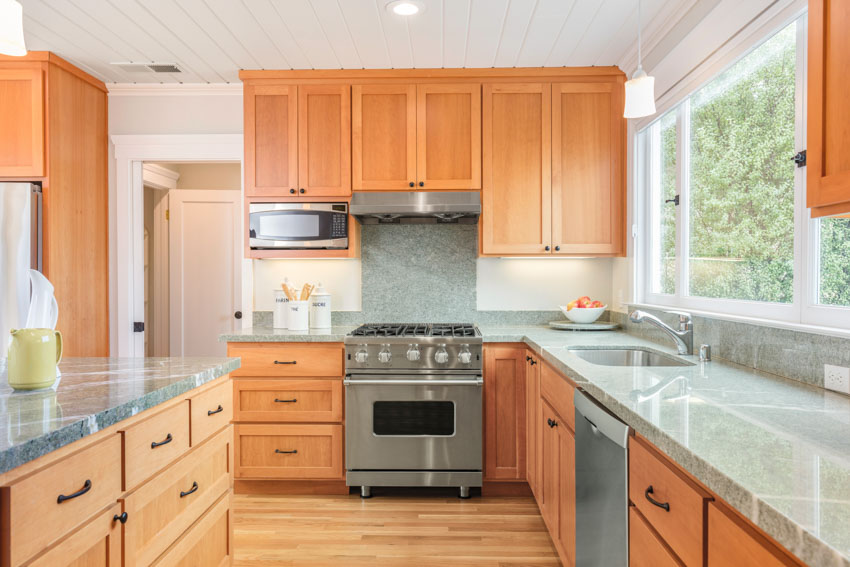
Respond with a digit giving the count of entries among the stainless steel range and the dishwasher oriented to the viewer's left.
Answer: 1

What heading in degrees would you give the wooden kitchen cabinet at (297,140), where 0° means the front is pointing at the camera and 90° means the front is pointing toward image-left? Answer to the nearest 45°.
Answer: approximately 0°

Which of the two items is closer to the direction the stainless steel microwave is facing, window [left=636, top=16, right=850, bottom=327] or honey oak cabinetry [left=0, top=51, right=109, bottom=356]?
the window

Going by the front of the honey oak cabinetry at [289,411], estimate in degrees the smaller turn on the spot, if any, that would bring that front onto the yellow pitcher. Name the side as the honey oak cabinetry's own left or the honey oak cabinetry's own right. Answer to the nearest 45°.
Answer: approximately 45° to the honey oak cabinetry's own right

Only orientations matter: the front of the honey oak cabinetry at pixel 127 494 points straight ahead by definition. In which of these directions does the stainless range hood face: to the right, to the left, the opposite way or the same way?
to the right

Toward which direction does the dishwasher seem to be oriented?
to the viewer's left

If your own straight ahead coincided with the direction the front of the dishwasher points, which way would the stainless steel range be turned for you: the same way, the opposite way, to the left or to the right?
to the left
